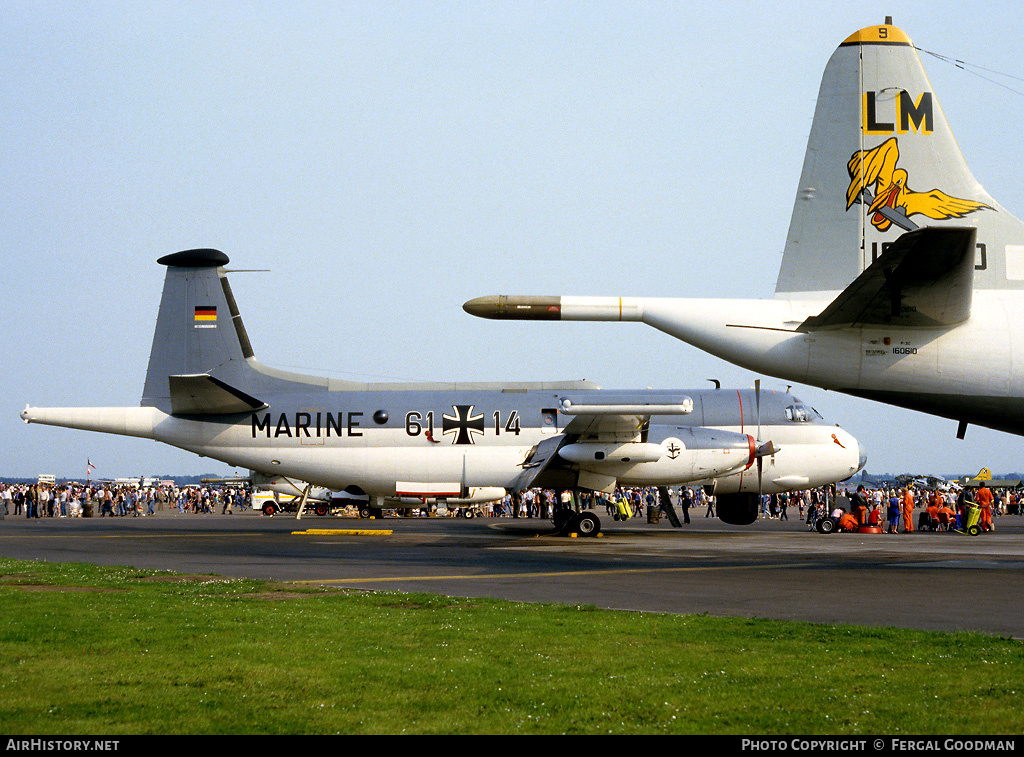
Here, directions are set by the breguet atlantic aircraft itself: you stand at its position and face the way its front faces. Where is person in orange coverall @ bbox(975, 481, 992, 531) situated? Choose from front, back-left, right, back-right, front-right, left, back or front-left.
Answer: front

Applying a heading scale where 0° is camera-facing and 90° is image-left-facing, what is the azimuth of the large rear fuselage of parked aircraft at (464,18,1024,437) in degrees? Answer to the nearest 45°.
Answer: approximately 270°

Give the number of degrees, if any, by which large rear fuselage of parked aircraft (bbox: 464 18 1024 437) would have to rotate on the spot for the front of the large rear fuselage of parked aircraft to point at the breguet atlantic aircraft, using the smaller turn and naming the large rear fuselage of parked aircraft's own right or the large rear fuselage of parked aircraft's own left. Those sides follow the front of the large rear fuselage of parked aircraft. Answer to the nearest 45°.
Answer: approximately 135° to the large rear fuselage of parked aircraft's own left

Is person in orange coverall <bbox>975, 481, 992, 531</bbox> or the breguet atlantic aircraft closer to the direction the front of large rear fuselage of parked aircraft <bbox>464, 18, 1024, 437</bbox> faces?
the person in orange coverall

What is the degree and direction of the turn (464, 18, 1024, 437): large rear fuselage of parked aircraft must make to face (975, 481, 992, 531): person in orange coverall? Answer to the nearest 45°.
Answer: approximately 90° to its left

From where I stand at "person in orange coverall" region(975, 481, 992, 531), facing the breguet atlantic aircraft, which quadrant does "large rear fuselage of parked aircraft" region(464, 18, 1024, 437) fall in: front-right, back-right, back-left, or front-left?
front-left

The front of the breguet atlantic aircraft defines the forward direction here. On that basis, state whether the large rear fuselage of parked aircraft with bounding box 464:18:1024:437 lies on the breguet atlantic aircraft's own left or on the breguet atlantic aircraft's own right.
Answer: on the breguet atlantic aircraft's own right

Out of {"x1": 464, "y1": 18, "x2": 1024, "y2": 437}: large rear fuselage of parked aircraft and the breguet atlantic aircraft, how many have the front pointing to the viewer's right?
2

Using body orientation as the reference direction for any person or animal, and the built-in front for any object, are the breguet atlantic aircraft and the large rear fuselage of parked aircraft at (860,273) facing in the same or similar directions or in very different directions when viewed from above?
same or similar directions

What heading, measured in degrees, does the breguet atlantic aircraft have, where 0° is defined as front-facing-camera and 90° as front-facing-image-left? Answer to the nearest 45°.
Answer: approximately 270°
